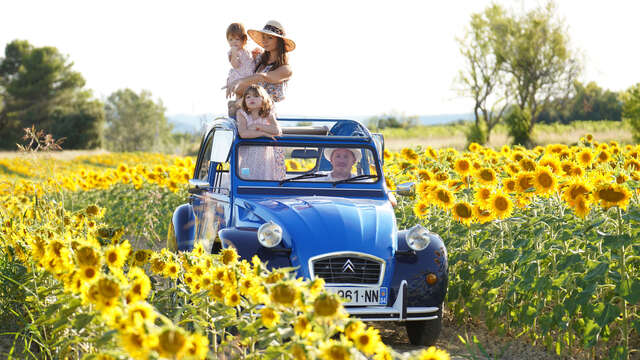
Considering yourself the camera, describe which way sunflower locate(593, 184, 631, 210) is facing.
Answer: facing the viewer

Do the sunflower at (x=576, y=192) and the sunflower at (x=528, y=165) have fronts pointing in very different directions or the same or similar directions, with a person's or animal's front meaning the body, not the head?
same or similar directions

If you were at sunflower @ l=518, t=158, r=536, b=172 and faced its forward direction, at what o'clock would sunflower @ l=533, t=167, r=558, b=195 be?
sunflower @ l=533, t=167, r=558, b=195 is roughly at 12 o'clock from sunflower @ l=518, t=158, r=536, b=172.

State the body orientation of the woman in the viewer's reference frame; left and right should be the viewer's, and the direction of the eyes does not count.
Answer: facing the viewer and to the left of the viewer

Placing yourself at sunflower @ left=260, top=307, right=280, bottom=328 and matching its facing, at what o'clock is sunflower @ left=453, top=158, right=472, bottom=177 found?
sunflower @ left=453, top=158, right=472, bottom=177 is roughly at 7 o'clock from sunflower @ left=260, top=307, right=280, bottom=328.

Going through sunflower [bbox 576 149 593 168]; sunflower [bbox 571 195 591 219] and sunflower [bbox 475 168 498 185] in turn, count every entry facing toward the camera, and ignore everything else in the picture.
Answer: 3

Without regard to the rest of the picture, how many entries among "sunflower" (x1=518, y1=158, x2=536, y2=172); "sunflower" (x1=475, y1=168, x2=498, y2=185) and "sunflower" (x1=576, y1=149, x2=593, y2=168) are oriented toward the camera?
3

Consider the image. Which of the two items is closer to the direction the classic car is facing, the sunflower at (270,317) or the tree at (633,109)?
the sunflower

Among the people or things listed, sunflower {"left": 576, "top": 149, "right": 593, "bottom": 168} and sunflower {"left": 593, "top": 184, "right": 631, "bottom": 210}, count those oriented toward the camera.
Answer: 2

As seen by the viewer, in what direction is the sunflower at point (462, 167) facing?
toward the camera

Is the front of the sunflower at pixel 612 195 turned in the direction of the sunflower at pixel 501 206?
no

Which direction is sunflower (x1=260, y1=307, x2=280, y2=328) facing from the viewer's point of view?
toward the camera

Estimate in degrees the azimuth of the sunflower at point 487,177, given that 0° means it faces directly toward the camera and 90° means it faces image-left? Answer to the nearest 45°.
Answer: approximately 0°

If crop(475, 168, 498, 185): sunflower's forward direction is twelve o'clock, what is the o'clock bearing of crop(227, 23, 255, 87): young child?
The young child is roughly at 3 o'clock from the sunflower.

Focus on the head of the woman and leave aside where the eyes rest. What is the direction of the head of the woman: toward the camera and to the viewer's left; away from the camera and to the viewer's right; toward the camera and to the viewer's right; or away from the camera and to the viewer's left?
toward the camera and to the viewer's left

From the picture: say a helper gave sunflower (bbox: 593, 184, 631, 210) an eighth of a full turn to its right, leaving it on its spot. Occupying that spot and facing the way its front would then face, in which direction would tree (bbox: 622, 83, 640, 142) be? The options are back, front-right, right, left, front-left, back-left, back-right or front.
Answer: back-right

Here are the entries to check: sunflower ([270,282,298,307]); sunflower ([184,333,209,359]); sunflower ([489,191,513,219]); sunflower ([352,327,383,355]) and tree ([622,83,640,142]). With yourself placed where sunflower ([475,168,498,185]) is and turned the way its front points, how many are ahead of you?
4

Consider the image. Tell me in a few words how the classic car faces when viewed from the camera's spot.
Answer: facing the viewer and to the right of the viewer
